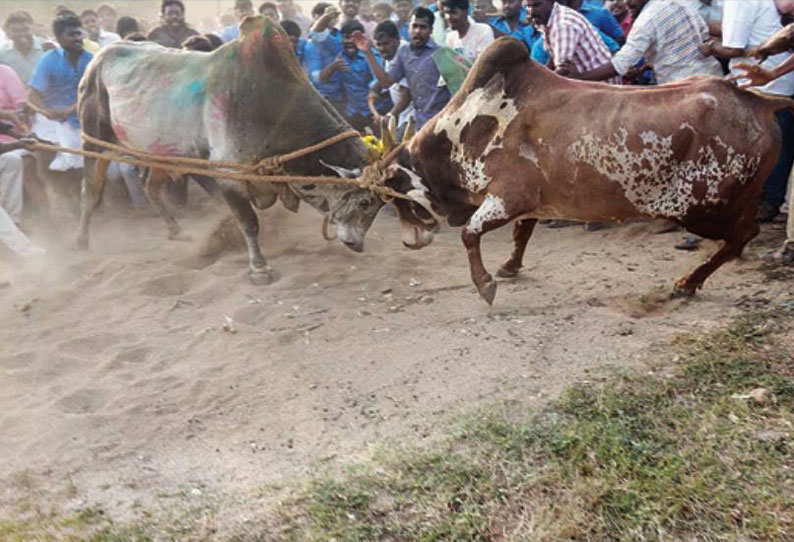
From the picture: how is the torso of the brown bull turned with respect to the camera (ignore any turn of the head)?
to the viewer's left

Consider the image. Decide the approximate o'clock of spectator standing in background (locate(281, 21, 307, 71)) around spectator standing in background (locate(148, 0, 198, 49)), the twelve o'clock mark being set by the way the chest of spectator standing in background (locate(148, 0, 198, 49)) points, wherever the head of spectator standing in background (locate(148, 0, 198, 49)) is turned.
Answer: spectator standing in background (locate(281, 21, 307, 71)) is roughly at 10 o'clock from spectator standing in background (locate(148, 0, 198, 49)).

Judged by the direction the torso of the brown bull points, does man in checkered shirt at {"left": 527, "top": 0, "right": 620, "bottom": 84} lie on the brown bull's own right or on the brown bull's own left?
on the brown bull's own right

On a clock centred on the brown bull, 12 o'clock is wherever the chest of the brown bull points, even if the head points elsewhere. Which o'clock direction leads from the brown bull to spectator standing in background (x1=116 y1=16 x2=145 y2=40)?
The spectator standing in background is roughly at 1 o'clock from the brown bull.

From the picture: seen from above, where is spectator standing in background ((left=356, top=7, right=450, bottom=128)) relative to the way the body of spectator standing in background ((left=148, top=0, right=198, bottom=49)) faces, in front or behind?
in front

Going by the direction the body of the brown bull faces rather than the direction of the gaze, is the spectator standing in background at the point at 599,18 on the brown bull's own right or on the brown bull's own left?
on the brown bull's own right

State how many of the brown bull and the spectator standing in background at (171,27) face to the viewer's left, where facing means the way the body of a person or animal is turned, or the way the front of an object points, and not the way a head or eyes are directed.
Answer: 1

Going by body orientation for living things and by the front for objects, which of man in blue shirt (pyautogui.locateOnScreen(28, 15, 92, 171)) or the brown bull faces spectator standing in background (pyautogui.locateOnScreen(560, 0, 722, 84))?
the man in blue shirt

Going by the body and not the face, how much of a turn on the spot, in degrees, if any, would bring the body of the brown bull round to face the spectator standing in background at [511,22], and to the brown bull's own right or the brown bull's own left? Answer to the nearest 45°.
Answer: approximately 90° to the brown bull's own right

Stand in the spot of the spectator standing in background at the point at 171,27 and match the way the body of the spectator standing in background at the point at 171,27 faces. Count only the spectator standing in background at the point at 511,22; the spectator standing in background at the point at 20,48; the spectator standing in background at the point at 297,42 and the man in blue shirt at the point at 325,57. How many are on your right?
1

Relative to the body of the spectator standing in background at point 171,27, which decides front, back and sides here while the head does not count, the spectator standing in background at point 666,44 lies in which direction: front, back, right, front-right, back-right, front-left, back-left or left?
front-left

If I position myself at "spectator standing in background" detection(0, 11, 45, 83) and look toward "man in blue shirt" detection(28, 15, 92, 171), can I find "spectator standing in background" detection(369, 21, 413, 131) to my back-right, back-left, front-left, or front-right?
front-left

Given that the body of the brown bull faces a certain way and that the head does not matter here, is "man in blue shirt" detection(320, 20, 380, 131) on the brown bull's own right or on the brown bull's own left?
on the brown bull's own right

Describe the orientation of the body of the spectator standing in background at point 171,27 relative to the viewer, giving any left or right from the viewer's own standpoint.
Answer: facing the viewer

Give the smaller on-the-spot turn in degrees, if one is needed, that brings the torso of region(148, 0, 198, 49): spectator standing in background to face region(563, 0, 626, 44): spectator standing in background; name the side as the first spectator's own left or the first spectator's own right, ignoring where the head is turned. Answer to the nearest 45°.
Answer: approximately 45° to the first spectator's own left
